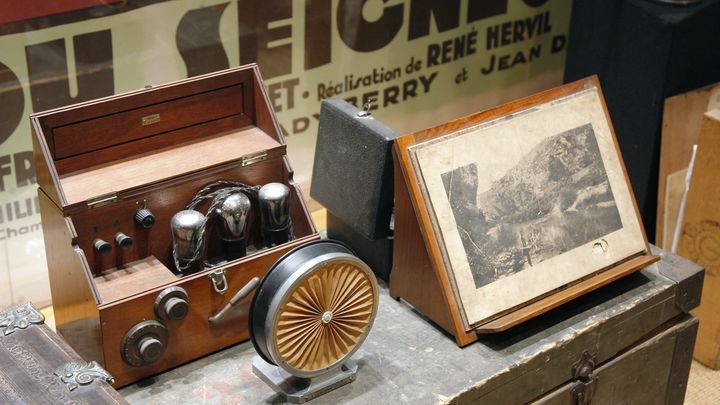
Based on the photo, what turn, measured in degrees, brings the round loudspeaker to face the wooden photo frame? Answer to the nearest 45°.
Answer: approximately 90° to its left

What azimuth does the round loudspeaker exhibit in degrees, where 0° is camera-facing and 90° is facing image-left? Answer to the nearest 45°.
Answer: approximately 315°

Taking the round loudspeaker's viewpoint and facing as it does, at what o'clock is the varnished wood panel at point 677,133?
The varnished wood panel is roughly at 9 o'clock from the round loudspeaker.

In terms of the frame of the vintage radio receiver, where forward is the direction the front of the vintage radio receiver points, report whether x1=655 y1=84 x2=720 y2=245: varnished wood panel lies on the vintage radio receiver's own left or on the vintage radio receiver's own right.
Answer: on the vintage radio receiver's own left

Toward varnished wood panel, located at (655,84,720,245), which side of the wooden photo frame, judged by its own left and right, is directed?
left

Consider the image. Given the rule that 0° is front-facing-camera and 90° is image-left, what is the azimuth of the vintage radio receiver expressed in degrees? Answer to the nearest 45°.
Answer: approximately 315°
